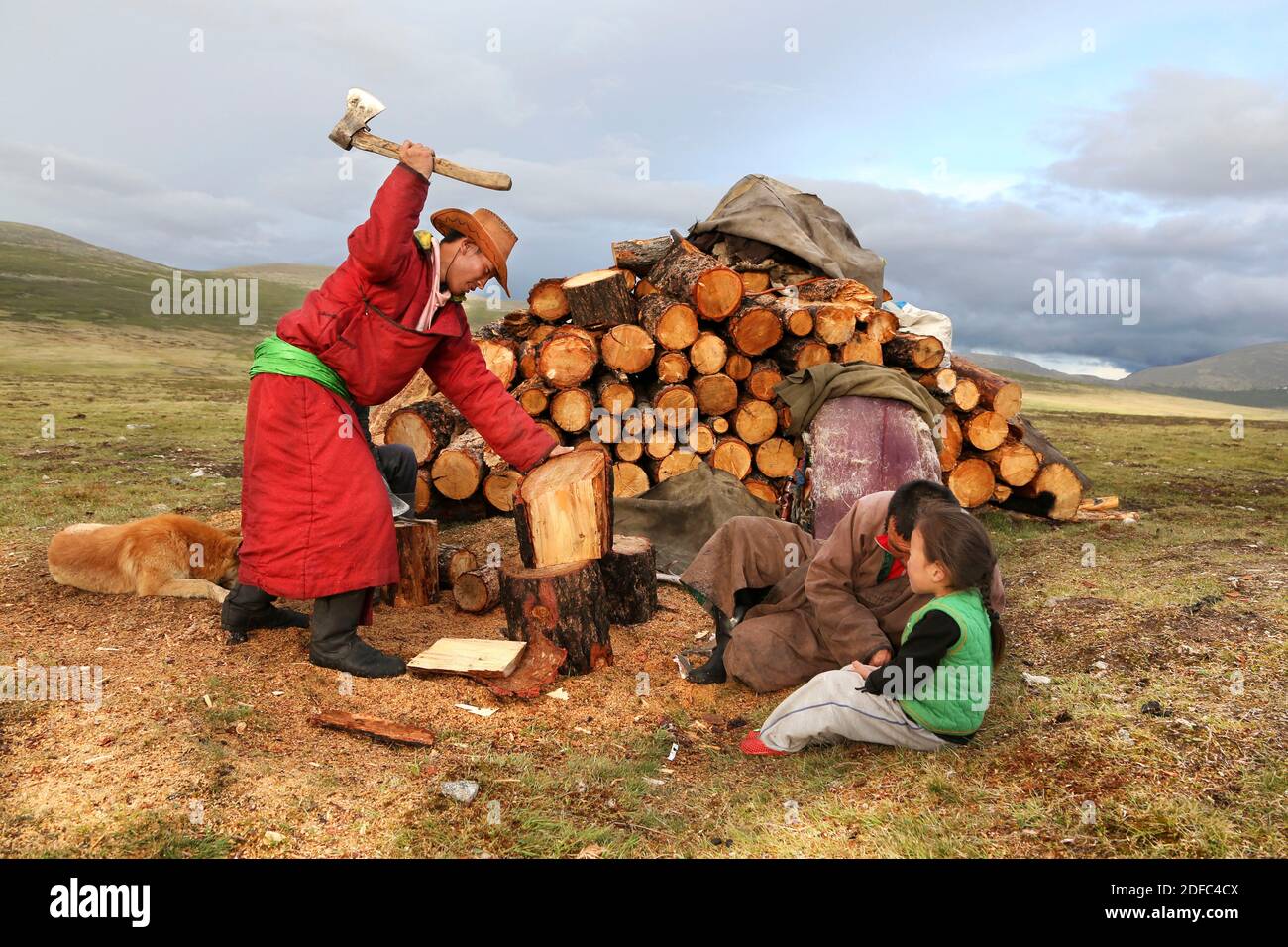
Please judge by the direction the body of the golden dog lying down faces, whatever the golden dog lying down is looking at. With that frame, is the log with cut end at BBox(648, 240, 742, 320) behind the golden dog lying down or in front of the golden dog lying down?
in front

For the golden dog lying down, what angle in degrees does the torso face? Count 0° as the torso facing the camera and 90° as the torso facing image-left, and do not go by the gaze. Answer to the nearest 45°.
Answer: approximately 270°

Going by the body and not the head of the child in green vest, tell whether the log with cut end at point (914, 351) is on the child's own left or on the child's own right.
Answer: on the child's own right

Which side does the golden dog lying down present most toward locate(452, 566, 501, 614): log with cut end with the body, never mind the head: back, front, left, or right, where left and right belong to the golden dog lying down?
front

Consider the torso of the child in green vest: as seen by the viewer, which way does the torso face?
to the viewer's left

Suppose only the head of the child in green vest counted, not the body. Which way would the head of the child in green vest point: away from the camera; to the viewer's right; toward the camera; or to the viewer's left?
to the viewer's left

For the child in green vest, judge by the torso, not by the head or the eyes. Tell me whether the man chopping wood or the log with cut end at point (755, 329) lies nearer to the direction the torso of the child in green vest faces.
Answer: the man chopping wood
